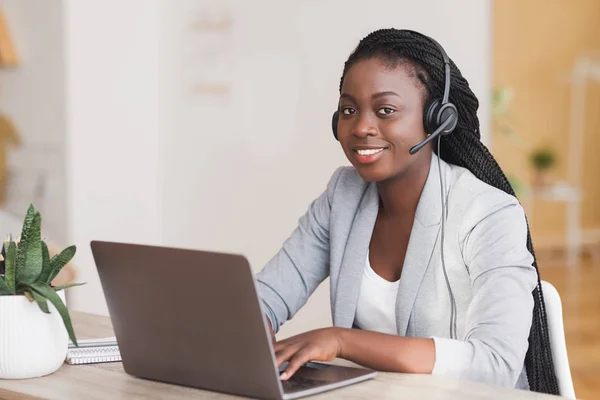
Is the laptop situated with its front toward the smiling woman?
yes

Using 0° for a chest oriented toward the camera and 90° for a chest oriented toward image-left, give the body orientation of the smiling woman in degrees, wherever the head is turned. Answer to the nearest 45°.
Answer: approximately 45°

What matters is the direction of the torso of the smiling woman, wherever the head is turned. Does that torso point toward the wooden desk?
yes

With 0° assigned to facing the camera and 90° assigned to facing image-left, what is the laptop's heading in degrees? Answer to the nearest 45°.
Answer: approximately 225°

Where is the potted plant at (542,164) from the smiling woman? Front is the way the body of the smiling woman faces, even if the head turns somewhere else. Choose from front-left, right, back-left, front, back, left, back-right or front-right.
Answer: back-right

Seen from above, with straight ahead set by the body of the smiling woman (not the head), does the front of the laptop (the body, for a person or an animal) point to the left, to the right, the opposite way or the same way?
the opposite way

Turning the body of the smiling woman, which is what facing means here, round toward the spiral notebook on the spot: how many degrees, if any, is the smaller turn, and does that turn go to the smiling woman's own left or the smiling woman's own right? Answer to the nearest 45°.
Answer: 0° — they already face it
